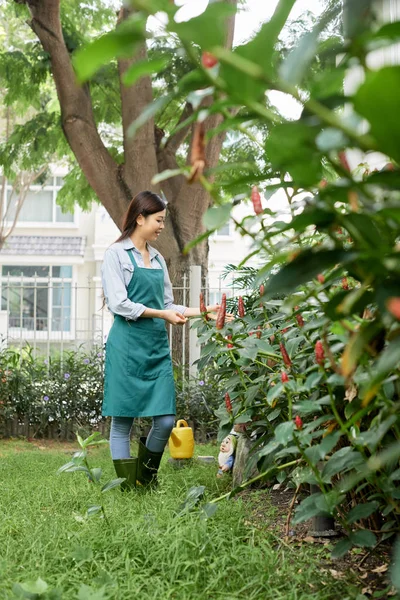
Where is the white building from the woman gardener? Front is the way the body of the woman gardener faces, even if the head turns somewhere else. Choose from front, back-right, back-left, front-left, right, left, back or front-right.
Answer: back-left

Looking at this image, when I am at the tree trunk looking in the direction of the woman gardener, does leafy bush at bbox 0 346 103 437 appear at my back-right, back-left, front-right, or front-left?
front-right

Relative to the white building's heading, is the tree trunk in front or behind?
in front

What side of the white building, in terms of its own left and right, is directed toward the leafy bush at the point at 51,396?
front

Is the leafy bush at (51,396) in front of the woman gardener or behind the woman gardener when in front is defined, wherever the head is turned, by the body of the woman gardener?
behind

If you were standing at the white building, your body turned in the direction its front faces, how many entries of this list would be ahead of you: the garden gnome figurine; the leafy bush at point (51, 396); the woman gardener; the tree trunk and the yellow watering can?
5

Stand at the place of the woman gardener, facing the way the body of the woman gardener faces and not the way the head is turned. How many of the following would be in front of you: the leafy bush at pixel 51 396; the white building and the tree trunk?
0

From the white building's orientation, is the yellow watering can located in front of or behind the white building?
in front

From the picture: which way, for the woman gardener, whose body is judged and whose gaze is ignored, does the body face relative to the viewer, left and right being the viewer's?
facing the viewer and to the right of the viewer

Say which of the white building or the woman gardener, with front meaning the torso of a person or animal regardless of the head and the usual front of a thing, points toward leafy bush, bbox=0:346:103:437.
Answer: the white building

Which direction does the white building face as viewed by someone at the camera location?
facing the viewer

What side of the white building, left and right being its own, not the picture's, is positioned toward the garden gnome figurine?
front

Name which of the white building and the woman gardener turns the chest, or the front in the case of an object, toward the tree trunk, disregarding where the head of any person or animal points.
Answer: the white building

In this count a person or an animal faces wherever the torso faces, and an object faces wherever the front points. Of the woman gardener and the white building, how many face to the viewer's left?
0
